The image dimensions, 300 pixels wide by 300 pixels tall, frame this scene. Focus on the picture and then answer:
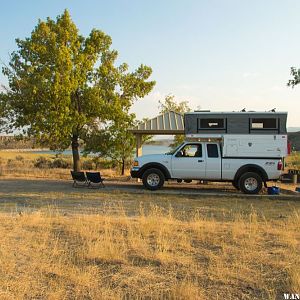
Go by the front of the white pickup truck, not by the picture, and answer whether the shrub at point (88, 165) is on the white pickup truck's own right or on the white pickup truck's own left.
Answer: on the white pickup truck's own right

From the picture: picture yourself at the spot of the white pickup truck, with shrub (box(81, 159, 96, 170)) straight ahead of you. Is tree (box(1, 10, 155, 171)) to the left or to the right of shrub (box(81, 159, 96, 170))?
left

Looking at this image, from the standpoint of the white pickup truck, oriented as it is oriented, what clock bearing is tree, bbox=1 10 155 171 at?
The tree is roughly at 1 o'clock from the white pickup truck.

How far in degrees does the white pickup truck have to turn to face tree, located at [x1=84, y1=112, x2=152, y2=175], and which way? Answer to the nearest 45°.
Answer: approximately 45° to its right

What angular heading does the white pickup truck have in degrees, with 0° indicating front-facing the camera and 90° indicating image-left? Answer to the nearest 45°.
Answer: approximately 90°

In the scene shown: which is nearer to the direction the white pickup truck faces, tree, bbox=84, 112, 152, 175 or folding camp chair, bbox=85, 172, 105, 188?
the folding camp chair

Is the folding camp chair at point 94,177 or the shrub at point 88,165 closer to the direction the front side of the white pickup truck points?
the folding camp chair

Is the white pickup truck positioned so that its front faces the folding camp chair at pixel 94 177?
yes
